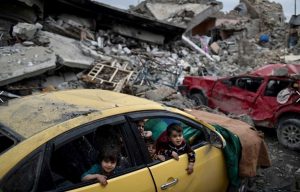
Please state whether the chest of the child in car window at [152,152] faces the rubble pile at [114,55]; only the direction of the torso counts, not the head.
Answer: no

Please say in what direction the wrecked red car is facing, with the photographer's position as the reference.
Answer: facing away from the viewer and to the left of the viewer

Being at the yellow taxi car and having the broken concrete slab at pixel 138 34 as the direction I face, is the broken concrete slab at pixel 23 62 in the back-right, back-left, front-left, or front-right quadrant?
front-left

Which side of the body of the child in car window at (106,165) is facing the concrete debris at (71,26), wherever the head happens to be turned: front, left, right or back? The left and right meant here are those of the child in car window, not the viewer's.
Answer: back

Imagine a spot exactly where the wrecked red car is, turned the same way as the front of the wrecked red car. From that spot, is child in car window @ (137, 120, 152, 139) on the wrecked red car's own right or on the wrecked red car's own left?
on the wrecked red car's own left

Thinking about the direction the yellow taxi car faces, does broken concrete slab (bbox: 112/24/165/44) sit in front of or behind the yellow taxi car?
in front

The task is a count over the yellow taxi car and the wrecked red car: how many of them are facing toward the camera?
0

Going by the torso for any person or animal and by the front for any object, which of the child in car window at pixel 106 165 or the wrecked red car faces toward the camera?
the child in car window

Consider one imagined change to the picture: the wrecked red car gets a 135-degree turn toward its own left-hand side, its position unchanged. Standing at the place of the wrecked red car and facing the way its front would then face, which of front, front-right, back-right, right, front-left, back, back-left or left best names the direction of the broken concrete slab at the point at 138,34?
back-right

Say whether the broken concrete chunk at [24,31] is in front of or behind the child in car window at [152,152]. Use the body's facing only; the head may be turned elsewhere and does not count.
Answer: behind

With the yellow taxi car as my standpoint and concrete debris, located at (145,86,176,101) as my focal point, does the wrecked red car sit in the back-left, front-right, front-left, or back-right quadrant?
front-right

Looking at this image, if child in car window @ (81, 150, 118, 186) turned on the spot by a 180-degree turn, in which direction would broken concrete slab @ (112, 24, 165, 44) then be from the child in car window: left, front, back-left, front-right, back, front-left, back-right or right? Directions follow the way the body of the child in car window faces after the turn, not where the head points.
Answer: front

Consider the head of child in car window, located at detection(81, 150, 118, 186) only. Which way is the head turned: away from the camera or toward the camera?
toward the camera

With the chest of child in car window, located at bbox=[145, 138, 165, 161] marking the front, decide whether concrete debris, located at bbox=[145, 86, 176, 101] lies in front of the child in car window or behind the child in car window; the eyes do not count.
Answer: behind

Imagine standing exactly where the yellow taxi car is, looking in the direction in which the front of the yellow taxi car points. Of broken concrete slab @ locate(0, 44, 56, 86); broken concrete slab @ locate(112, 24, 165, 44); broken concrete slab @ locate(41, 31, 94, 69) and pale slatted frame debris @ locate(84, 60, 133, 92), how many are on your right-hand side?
0

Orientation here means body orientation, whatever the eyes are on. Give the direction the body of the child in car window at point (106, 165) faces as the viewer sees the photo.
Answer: toward the camera
